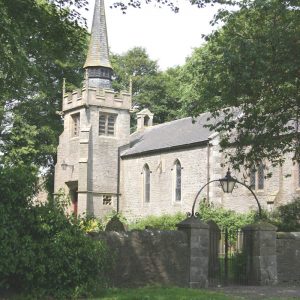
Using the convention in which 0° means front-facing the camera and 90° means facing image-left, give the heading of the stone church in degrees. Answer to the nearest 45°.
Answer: approximately 45°

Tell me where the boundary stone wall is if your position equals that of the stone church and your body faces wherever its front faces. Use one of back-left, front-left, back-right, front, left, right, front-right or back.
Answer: front-left

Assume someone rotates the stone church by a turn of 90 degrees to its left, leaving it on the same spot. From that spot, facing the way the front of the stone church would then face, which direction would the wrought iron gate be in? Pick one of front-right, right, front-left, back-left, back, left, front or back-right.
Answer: front-right

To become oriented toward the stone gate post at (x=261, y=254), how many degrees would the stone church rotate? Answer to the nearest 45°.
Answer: approximately 45° to its left

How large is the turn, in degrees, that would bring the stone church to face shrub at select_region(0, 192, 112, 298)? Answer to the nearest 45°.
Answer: approximately 45° to its left

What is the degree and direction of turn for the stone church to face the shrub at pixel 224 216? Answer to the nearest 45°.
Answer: approximately 90° to its left

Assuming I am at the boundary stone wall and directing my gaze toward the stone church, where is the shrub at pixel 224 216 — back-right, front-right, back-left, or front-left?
front-right
